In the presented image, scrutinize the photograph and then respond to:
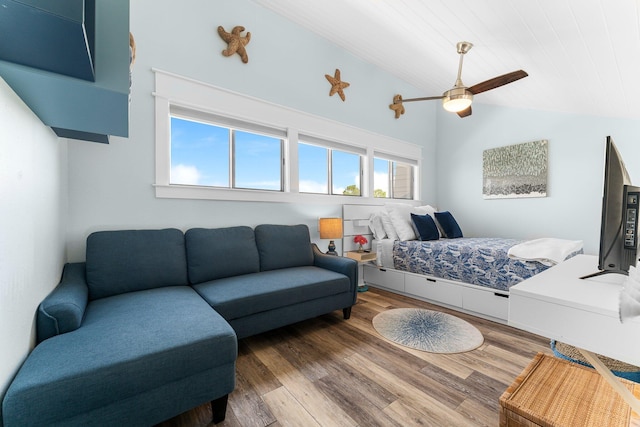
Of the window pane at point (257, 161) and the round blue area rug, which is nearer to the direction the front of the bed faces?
the round blue area rug

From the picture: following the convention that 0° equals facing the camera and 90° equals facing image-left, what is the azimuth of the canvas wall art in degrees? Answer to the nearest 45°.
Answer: approximately 45°

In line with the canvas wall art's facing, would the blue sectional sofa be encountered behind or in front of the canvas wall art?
in front

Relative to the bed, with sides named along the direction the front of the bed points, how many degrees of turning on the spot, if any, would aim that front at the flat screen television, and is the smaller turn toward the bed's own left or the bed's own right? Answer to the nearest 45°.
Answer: approximately 45° to the bed's own right

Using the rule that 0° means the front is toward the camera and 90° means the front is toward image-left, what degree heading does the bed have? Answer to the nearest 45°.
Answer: approximately 315°

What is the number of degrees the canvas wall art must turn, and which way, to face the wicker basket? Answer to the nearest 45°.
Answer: approximately 45° to its left

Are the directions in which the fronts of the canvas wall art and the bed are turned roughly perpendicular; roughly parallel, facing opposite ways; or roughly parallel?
roughly perpendicular

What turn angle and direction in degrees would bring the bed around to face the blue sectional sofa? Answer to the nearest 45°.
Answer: approximately 90° to its right
